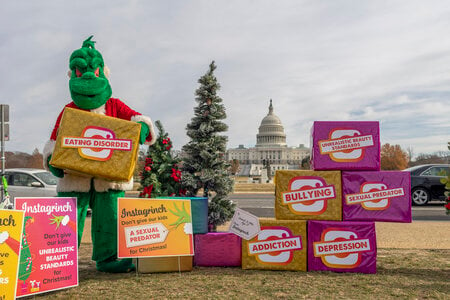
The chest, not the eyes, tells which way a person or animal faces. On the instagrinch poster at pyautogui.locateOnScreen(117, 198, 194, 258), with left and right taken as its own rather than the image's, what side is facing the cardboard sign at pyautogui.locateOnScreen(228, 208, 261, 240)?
left

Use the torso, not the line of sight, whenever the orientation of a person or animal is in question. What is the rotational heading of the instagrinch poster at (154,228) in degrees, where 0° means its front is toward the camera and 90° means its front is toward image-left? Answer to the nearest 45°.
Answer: approximately 0°

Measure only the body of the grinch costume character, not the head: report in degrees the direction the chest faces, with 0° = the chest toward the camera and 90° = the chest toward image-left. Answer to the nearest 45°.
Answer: approximately 0°

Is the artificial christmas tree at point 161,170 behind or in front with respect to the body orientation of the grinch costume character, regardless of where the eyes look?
behind

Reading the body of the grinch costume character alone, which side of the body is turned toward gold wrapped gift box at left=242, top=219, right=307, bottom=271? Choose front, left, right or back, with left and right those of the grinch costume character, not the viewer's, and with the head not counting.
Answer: left
